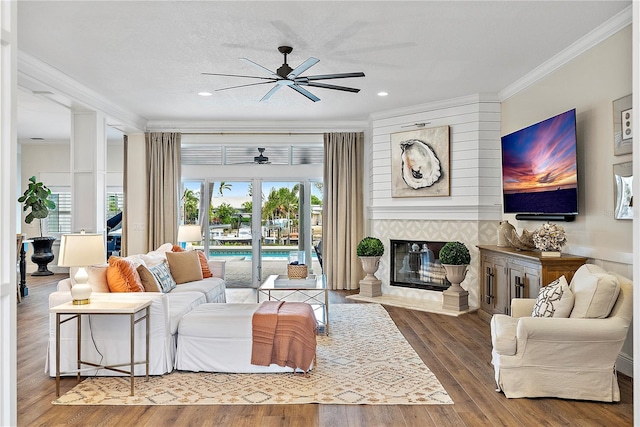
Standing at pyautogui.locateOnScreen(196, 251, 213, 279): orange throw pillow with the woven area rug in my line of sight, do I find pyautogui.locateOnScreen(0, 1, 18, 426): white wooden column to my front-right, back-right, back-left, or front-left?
front-right

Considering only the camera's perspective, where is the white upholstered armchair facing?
facing to the left of the viewer

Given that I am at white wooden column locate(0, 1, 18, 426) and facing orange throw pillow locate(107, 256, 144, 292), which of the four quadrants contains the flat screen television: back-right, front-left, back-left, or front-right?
front-right

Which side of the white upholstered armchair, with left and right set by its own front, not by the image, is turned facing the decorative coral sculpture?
right

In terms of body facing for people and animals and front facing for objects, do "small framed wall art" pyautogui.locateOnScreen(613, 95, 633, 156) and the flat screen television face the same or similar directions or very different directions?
same or similar directions

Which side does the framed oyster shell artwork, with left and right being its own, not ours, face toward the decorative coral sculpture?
left

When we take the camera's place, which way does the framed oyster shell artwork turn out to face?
facing the viewer and to the left of the viewer

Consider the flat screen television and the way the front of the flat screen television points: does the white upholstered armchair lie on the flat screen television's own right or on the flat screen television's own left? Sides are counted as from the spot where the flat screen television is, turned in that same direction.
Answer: on the flat screen television's own left

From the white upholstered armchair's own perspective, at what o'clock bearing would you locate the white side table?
The white side table is roughly at 11 o'clock from the white upholstered armchair.

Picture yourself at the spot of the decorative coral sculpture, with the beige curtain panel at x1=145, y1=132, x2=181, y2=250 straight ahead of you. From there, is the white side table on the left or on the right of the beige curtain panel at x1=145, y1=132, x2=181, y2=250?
left

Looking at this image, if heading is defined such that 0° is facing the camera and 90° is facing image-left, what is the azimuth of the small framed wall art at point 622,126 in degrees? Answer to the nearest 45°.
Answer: approximately 45°

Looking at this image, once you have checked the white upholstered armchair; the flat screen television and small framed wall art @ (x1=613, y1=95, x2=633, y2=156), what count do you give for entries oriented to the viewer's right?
0

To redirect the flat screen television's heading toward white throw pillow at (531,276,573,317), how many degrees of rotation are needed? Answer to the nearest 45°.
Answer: approximately 45° to its left

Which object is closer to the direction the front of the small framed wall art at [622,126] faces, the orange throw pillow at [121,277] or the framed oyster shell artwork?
the orange throw pillow
